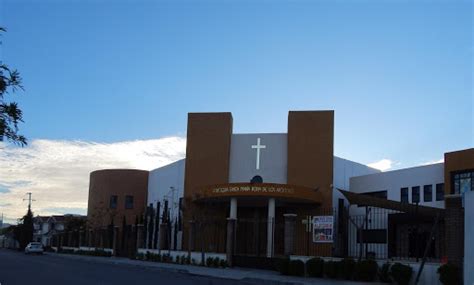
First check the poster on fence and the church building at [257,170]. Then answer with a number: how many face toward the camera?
2

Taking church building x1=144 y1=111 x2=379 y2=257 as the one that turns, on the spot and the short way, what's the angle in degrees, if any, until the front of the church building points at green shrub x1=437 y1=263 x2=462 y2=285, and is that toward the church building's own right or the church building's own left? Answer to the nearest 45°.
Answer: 0° — it already faces it

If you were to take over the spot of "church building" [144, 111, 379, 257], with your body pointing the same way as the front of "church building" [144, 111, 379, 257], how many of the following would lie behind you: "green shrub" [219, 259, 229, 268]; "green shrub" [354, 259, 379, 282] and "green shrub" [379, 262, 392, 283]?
0

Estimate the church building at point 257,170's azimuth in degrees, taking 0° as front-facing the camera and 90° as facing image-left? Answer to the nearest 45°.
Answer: approximately 0°

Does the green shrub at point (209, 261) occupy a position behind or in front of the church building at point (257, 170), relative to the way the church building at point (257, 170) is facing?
in front

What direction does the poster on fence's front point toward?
toward the camera

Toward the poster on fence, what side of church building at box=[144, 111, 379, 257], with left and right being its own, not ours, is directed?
front

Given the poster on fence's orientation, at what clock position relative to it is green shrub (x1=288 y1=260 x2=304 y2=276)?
The green shrub is roughly at 1 o'clock from the poster on fence.

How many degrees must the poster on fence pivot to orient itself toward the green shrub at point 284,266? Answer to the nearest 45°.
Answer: approximately 45° to its right

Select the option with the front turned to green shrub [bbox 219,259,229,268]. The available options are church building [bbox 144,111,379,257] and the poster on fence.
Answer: the church building

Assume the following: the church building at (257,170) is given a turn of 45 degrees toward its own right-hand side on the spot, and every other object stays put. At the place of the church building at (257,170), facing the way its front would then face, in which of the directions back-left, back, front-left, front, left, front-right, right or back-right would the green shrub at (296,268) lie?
front-left

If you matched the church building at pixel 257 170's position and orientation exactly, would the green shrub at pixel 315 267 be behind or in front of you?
in front

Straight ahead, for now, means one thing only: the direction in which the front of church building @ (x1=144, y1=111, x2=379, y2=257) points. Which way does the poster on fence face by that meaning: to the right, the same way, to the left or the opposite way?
the same way
